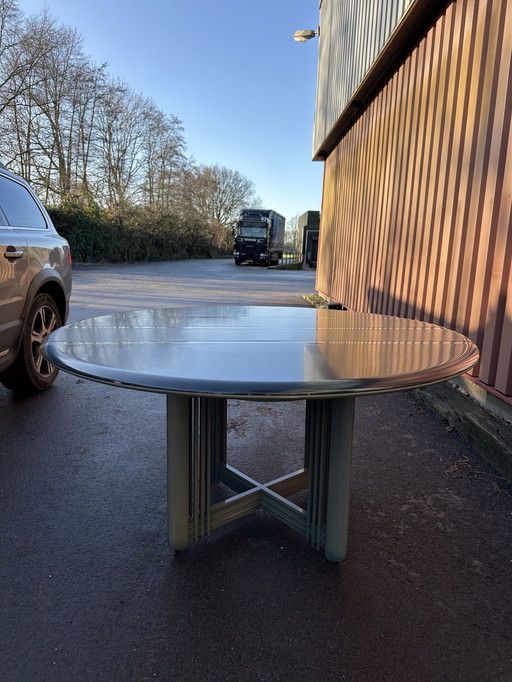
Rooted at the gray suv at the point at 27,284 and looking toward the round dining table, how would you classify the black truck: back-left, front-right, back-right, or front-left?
back-left

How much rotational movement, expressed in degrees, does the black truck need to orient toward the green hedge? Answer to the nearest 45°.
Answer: approximately 45° to its right

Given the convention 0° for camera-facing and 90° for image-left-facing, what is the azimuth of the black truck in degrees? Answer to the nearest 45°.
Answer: approximately 0°

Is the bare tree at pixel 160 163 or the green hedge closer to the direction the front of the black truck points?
the green hedge

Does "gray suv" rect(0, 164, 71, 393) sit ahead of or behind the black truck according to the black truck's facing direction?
ahead

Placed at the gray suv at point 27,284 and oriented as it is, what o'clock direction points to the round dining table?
The round dining table is roughly at 10 o'clock from the gray suv.

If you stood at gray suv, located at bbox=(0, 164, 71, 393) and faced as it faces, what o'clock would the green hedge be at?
The green hedge is roughly at 5 o'clock from the gray suv.

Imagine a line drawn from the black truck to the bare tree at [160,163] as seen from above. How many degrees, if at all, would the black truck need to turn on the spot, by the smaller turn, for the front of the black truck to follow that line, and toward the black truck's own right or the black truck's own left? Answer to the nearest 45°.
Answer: approximately 135° to the black truck's own right

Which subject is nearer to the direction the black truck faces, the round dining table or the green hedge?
the round dining table

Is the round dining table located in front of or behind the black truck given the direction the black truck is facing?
in front

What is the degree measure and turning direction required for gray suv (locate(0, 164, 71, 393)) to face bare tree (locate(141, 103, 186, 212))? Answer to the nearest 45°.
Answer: approximately 135° to its right
